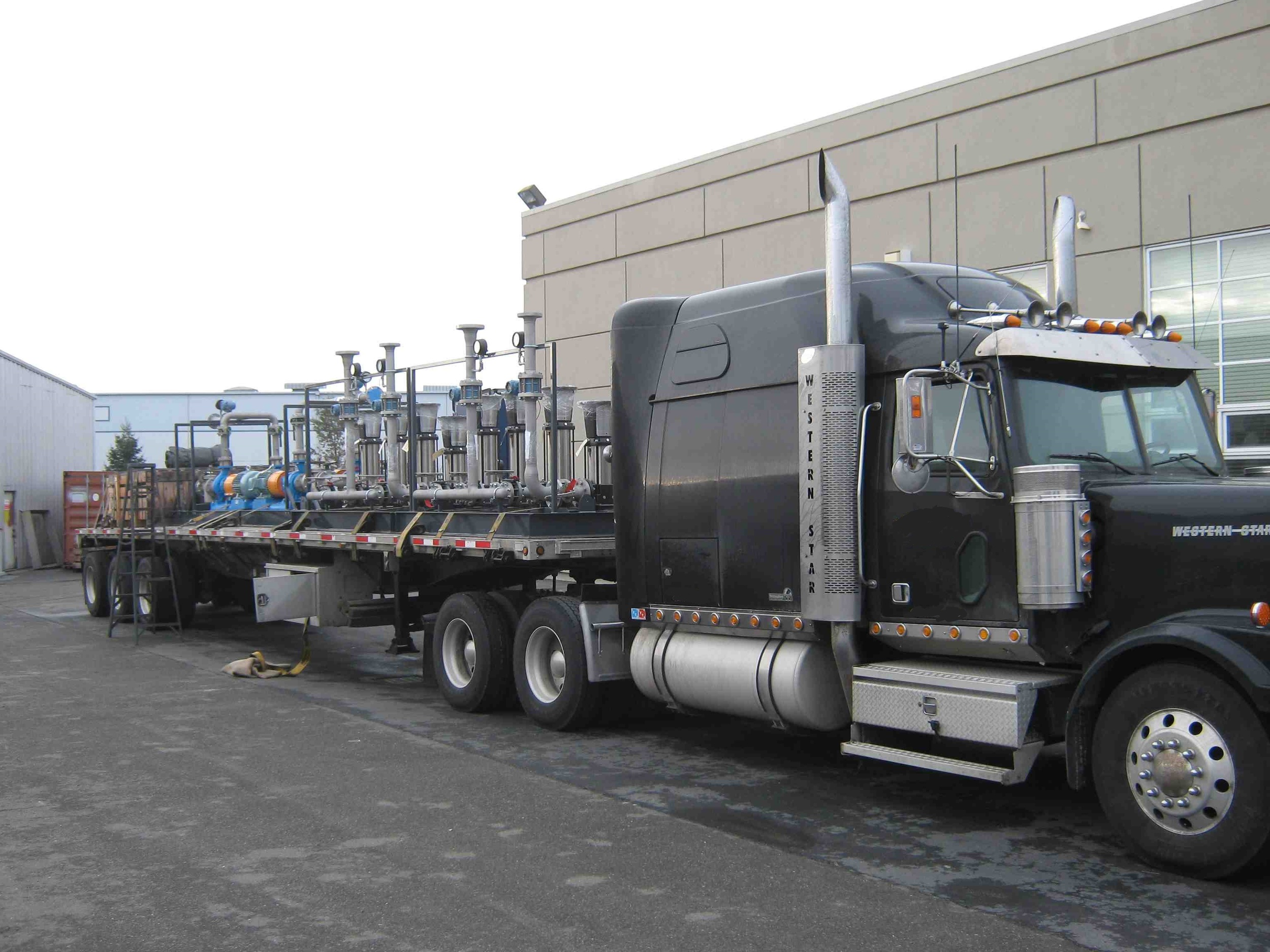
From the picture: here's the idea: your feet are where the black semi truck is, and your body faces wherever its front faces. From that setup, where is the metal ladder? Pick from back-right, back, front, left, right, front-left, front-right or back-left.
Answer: back

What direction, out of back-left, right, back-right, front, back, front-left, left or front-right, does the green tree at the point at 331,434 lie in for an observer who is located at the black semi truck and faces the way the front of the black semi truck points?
back

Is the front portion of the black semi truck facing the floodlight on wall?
no

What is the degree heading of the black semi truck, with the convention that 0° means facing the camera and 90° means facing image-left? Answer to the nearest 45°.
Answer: approximately 315°

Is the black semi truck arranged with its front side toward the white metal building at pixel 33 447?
no

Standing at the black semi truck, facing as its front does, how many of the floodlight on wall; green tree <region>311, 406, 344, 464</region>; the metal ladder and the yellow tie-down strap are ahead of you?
0

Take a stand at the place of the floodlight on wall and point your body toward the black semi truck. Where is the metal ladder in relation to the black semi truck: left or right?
right
